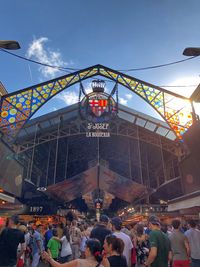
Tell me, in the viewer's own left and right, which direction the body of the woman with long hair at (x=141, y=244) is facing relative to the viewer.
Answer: facing away from the viewer

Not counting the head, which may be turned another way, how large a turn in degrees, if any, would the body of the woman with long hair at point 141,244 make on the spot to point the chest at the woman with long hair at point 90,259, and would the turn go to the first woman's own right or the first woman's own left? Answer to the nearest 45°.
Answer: approximately 180°

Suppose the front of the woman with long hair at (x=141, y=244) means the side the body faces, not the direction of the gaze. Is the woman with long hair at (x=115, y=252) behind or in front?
behind

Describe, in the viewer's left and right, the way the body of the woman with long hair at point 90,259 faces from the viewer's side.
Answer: facing away from the viewer and to the left of the viewer

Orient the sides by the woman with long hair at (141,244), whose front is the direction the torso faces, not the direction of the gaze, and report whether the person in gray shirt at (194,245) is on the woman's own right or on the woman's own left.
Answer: on the woman's own right

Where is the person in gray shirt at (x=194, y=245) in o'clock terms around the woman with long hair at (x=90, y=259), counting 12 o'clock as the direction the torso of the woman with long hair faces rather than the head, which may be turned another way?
The person in gray shirt is roughly at 3 o'clock from the woman with long hair.
